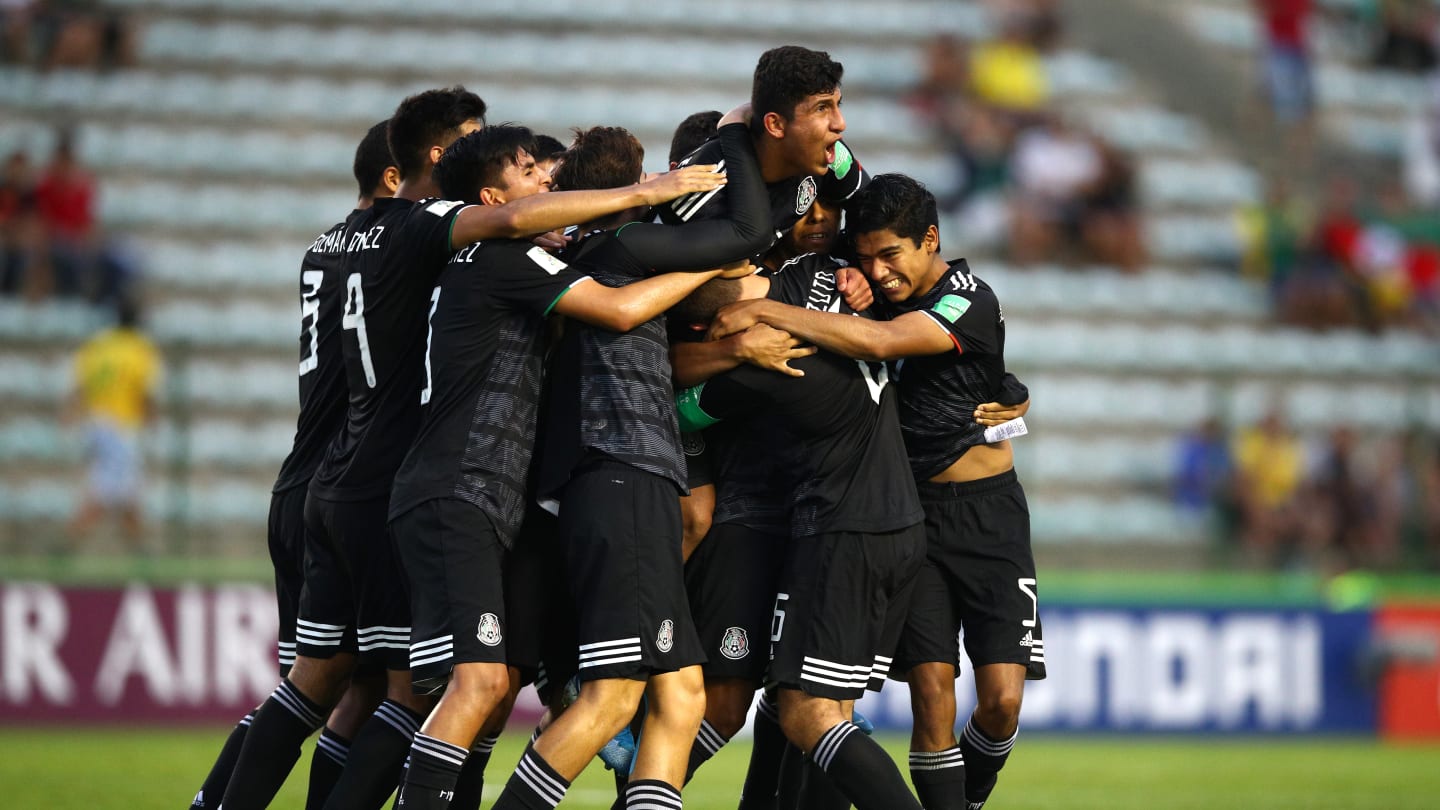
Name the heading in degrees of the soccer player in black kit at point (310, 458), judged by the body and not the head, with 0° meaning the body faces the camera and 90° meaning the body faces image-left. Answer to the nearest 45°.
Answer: approximately 225°

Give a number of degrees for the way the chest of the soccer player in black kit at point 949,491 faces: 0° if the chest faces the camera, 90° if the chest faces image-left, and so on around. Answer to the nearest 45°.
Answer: approximately 45°

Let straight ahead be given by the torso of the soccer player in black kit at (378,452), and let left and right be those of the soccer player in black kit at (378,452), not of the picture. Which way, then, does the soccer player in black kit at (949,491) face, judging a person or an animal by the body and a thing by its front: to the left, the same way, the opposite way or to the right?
the opposite way

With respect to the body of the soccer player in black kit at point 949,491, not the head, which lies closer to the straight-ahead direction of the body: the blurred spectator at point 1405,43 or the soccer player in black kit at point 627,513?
the soccer player in black kit

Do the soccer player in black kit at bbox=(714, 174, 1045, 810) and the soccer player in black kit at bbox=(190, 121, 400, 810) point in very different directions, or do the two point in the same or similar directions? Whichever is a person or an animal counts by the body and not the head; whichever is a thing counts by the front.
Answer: very different directions

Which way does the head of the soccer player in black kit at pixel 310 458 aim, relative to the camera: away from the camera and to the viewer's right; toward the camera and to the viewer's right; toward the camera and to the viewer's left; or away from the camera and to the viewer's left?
away from the camera and to the viewer's right

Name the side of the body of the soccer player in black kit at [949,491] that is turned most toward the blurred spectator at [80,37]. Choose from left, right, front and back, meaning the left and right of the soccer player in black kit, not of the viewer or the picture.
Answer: right

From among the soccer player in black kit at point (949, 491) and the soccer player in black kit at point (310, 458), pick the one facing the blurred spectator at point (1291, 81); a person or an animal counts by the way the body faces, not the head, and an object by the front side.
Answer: the soccer player in black kit at point (310, 458)
